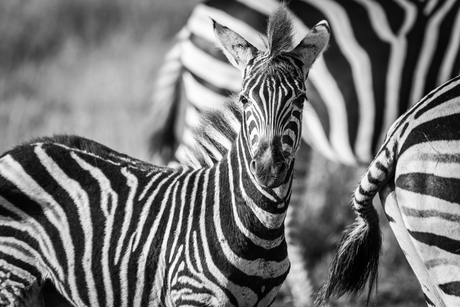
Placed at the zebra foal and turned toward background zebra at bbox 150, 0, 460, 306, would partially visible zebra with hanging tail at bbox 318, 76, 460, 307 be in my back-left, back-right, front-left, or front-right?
front-right

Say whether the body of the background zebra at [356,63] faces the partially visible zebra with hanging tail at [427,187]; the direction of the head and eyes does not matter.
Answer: no

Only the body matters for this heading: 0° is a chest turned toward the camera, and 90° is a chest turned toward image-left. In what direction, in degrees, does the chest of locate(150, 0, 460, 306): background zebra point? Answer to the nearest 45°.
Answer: approximately 270°

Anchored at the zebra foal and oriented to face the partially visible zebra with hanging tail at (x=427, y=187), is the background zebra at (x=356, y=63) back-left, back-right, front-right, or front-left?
front-left

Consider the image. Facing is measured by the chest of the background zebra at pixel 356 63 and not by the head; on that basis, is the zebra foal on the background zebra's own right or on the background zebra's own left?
on the background zebra's own right
